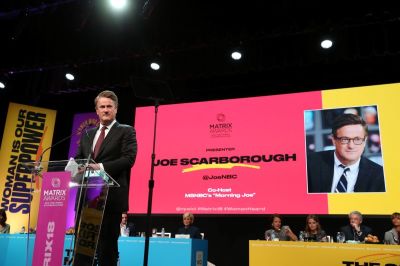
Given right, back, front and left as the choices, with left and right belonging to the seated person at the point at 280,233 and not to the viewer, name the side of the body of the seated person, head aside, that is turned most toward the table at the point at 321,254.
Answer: front

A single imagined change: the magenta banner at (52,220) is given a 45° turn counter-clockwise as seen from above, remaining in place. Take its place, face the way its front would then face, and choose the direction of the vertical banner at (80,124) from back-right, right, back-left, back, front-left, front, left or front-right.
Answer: back-left

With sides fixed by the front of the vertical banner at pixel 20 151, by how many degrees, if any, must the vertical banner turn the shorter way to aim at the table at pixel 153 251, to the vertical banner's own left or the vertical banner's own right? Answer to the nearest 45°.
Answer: approximately 45° to the vertical banner's own left

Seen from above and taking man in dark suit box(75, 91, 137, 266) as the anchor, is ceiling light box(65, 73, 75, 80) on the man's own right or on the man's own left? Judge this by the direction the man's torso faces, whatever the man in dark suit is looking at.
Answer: on the man's own right

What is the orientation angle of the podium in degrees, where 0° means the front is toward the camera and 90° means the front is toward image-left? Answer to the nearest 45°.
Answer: approximately 45°

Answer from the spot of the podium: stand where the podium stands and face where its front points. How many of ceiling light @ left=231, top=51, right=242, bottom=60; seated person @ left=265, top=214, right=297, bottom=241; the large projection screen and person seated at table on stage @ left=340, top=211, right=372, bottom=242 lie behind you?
4

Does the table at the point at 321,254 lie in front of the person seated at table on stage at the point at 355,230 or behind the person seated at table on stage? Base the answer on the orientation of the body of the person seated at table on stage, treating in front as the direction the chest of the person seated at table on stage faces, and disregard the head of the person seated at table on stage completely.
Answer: in front
